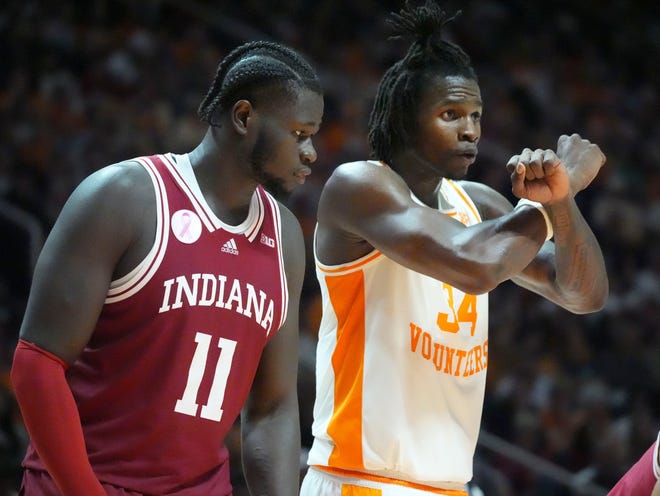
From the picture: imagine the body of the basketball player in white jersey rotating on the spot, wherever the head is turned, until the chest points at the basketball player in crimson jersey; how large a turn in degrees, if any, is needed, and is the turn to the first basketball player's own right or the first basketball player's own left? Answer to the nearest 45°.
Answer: approximately 90° to the first basketball player's own right

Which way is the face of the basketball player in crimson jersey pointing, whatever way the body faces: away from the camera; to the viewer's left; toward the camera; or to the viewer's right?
to the viewer's right

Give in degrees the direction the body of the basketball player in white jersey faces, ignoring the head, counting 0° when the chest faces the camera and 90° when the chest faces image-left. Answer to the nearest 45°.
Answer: approximately 315°

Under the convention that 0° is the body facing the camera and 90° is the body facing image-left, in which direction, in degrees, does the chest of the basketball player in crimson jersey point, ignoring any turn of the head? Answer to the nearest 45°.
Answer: approximately 315°

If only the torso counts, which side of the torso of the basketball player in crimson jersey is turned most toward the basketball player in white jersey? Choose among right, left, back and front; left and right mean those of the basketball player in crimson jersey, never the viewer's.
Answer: left
